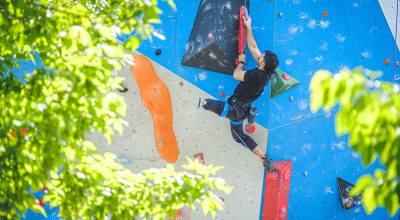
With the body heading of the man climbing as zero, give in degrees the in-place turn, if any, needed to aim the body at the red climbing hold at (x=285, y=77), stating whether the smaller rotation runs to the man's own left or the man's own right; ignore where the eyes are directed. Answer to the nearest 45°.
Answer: approximately 90° to the man's own right
